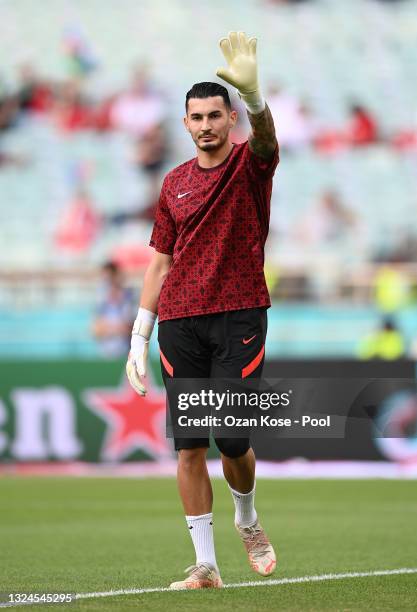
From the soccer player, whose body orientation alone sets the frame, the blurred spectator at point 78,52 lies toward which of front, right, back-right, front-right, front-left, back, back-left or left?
back

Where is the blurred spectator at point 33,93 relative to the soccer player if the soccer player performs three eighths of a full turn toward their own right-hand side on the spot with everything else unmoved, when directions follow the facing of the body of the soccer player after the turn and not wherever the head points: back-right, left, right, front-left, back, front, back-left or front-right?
front-right

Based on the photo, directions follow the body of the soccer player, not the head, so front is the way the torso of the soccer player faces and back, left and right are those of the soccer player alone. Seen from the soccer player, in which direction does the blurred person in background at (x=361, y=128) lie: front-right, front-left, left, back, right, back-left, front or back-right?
back

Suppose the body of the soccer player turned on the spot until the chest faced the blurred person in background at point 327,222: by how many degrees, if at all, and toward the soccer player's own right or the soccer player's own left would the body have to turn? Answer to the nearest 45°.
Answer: approximately 180°

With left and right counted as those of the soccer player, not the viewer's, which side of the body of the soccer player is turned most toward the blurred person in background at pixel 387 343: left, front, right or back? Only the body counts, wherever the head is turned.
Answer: back

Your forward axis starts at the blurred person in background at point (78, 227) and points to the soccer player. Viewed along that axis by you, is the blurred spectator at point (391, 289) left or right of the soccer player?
left

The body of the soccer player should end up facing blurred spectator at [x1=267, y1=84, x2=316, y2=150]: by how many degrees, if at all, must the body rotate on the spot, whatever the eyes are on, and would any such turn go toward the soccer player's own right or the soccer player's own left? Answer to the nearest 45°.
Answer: approximately 180°

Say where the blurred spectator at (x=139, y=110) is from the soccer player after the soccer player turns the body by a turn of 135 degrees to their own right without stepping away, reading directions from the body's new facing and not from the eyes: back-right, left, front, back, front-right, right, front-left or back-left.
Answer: front-right

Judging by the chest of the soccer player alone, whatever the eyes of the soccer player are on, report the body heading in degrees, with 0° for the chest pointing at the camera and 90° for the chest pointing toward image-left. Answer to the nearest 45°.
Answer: approximately 0°

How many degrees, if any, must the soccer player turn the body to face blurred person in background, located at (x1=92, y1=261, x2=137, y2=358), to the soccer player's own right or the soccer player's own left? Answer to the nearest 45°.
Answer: approximately 180°

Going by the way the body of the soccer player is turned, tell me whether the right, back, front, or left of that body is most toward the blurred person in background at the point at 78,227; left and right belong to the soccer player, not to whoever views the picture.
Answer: back

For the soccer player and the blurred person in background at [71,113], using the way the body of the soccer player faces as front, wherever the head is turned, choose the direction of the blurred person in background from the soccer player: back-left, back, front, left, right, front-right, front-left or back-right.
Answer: back
